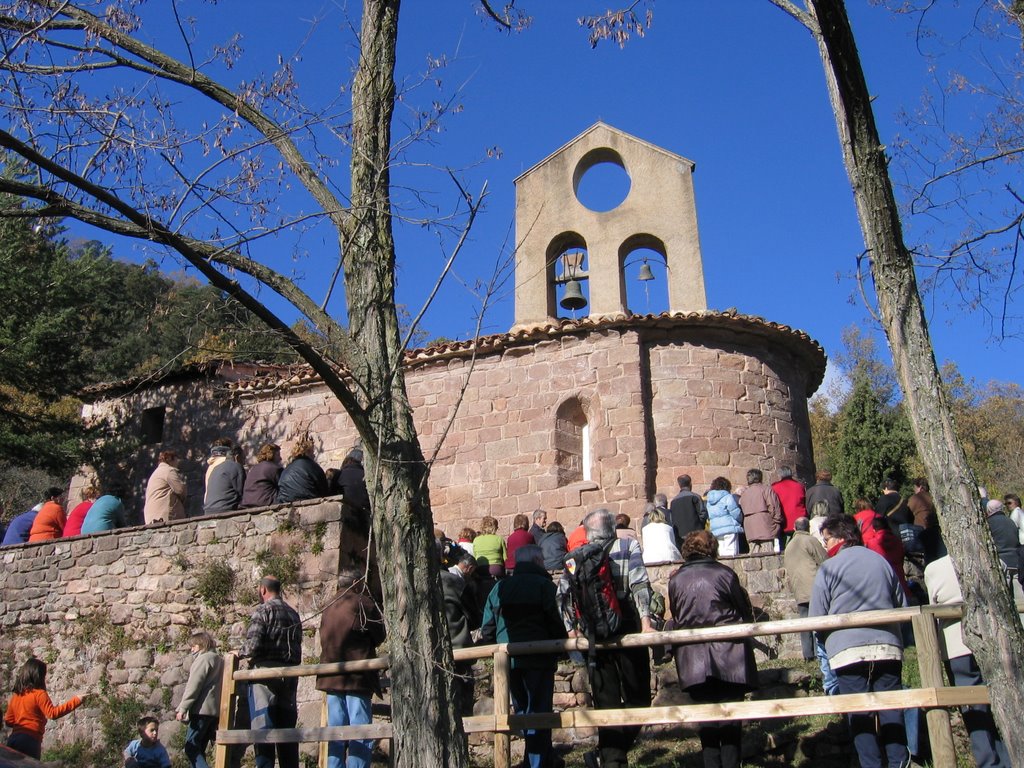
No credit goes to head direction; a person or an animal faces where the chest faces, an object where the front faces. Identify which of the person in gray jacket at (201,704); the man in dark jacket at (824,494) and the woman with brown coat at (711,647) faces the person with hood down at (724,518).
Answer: the woman with brown coat

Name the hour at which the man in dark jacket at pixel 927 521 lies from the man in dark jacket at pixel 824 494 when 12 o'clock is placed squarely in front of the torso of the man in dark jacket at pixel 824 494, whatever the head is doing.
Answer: the man in dark jacket at pixel 927 521 is roughly at 3 o'clock from the man in dark jacket at pixel 824 494.

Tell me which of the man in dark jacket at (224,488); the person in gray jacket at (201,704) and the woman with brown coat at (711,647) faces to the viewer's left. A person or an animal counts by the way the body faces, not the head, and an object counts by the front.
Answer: the person in gray jacket

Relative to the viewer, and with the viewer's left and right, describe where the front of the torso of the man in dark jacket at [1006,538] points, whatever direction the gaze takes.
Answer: facing away from the viewer and to the left of the viewer

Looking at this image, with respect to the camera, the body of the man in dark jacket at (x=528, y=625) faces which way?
away from the camera

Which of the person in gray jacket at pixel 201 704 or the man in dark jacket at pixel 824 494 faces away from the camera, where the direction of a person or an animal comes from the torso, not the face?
the man in dark jacket

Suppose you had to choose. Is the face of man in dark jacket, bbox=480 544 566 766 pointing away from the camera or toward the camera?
away from the camera

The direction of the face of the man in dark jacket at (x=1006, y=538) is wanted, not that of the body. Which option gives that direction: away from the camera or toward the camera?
away from the camera

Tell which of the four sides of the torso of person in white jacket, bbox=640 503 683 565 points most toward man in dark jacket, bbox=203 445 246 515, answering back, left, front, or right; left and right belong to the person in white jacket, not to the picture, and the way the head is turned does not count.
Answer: left

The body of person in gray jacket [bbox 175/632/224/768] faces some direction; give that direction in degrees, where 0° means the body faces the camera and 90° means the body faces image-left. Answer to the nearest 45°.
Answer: approximately 90°

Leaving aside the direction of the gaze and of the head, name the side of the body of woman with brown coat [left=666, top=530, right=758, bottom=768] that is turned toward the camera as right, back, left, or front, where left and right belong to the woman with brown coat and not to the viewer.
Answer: back

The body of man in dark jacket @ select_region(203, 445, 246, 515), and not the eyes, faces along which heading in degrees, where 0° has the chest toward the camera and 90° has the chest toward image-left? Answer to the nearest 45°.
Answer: approximately 225°

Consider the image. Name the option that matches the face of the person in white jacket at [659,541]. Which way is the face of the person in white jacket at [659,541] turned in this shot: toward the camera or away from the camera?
away from the camera

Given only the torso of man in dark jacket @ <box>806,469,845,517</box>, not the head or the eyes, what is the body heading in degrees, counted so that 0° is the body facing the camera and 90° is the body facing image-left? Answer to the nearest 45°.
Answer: approximately 180°

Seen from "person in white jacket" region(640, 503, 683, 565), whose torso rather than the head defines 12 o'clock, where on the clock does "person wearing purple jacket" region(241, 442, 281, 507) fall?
The person wearing purple jacket is roughly at 9 o'clock from the person in white jacket.

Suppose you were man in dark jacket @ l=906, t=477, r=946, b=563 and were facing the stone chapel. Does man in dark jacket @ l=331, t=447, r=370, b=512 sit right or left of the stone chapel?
left
